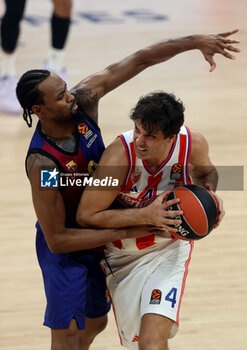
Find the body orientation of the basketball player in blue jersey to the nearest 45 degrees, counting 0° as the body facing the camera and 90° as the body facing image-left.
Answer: approximately 315°
